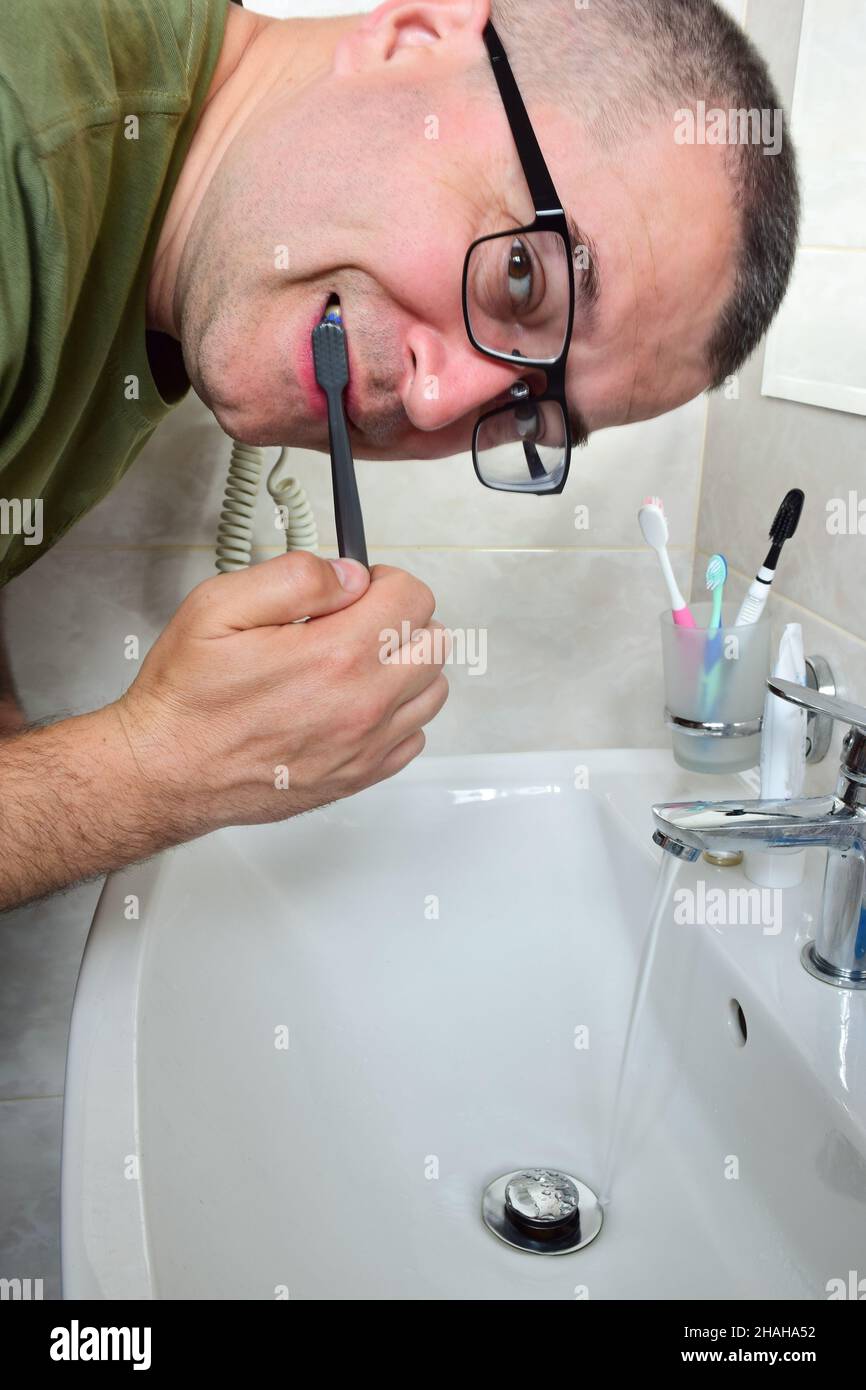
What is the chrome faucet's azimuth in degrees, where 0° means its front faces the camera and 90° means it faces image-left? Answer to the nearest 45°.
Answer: approximately 90°

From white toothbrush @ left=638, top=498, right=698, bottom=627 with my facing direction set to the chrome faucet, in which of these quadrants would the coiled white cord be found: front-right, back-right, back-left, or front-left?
back-right
